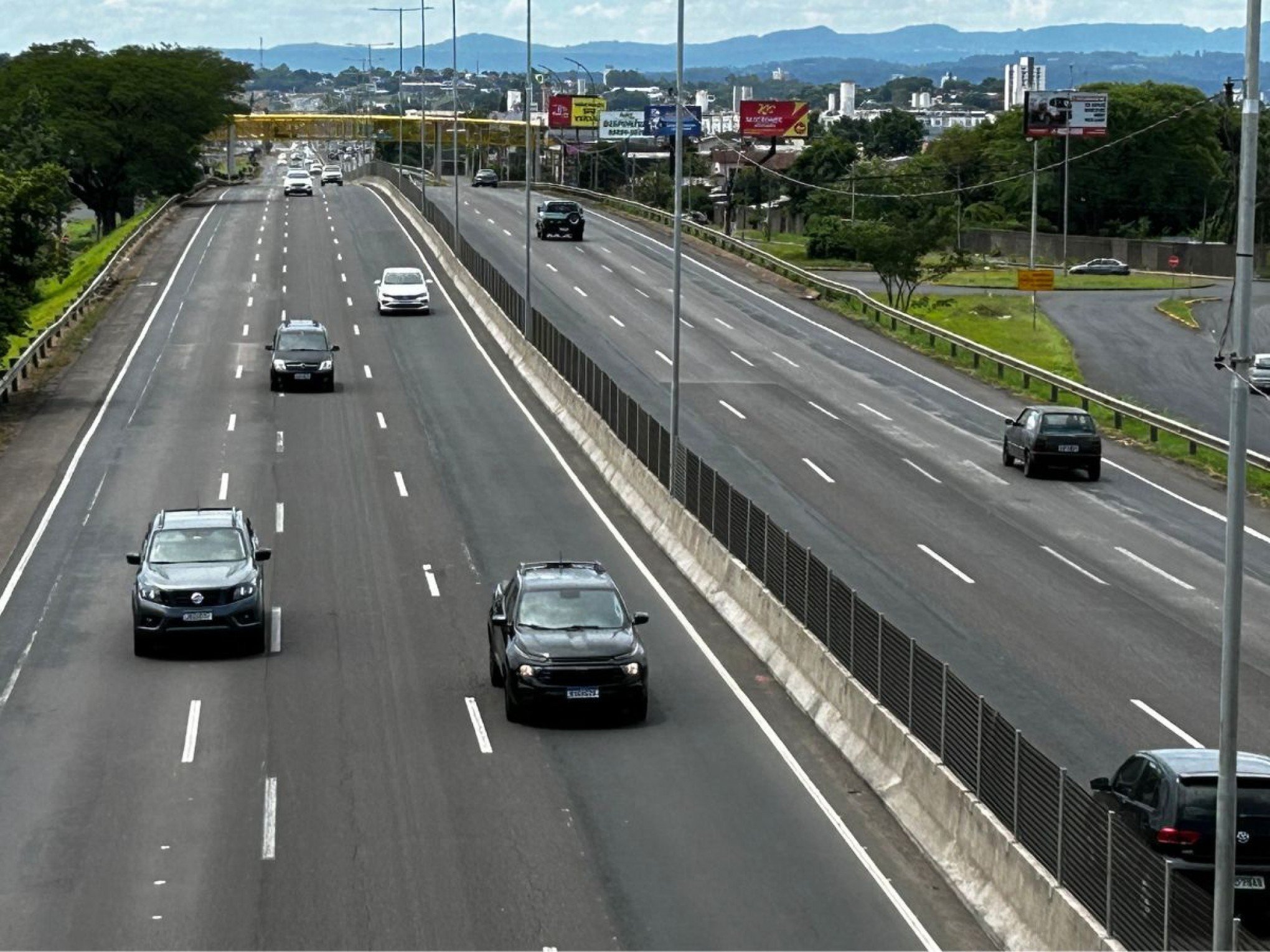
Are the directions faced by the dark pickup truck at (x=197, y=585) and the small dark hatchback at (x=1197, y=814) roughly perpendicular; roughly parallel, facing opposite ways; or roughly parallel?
roughly parallel, facing opposite ways

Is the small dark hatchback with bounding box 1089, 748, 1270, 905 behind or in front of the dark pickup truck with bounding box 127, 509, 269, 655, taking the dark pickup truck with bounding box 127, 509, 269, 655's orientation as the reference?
in front

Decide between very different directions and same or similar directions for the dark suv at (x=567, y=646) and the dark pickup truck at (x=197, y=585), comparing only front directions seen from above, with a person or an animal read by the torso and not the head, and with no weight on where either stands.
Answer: same or similar directions

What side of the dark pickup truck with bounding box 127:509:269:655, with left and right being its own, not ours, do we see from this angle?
front

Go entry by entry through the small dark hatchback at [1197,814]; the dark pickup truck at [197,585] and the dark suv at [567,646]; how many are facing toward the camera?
2

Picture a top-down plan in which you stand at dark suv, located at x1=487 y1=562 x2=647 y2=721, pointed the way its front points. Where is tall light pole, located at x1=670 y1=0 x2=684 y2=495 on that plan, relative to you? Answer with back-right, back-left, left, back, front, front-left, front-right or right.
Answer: back

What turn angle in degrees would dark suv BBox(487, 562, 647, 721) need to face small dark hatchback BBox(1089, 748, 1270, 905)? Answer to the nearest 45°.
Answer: approximately 45° to its left

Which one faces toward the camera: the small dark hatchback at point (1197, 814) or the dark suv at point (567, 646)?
the dark suv

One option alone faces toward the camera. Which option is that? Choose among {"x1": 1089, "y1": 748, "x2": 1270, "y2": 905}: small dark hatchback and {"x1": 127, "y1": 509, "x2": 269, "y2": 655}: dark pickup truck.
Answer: the dark pickup truck

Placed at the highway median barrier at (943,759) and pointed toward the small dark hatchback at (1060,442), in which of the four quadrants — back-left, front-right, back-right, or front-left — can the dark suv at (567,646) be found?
front-left

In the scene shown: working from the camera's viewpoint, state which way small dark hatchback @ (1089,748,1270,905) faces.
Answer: facing away from the viewer and to the left of the viewer

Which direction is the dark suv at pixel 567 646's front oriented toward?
toward the camera

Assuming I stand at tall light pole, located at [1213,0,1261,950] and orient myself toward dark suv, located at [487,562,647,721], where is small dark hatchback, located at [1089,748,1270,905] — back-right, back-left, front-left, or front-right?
front-right

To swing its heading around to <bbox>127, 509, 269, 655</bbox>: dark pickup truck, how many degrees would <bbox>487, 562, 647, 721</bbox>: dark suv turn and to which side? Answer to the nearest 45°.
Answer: approximately 135° to its right
